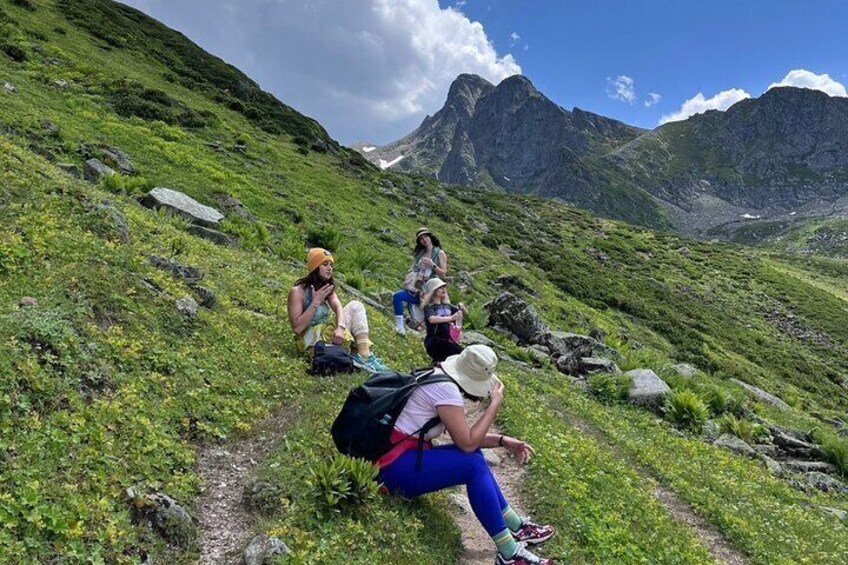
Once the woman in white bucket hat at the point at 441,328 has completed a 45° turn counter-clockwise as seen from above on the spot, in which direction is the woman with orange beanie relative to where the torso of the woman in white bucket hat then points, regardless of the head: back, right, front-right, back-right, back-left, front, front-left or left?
back-right

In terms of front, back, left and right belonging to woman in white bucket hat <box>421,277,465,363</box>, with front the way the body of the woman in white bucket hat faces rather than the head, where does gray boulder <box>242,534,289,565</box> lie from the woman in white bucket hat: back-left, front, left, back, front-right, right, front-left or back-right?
front-right

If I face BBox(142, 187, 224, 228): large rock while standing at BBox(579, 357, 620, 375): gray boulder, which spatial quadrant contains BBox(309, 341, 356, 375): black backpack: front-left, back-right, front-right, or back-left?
front-left

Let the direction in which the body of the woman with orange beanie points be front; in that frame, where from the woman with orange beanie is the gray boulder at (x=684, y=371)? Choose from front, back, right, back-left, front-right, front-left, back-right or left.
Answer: left

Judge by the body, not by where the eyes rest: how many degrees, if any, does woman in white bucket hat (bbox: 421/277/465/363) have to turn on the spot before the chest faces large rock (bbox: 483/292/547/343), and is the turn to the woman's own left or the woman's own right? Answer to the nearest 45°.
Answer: approximately 135° to the woman's own left

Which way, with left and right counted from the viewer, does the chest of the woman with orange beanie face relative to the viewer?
facing the viewer and to the right of the viewer

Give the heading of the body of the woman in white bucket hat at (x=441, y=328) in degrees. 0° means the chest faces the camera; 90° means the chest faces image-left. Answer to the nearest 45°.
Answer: approximately 315°

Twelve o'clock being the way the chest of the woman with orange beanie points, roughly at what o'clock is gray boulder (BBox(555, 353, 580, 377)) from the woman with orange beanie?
The gray boulder is roughly at 9 o'clock from the woman with orange beanie.

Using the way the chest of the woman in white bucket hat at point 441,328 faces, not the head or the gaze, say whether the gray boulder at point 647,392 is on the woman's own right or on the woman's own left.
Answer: on the woman's own left

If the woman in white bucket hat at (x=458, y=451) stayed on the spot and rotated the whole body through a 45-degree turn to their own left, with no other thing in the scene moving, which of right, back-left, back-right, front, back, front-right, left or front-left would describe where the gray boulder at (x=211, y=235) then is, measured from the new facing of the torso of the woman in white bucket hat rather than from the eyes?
left

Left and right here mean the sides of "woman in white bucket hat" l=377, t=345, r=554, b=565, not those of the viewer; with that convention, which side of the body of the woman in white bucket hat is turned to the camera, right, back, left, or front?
right
